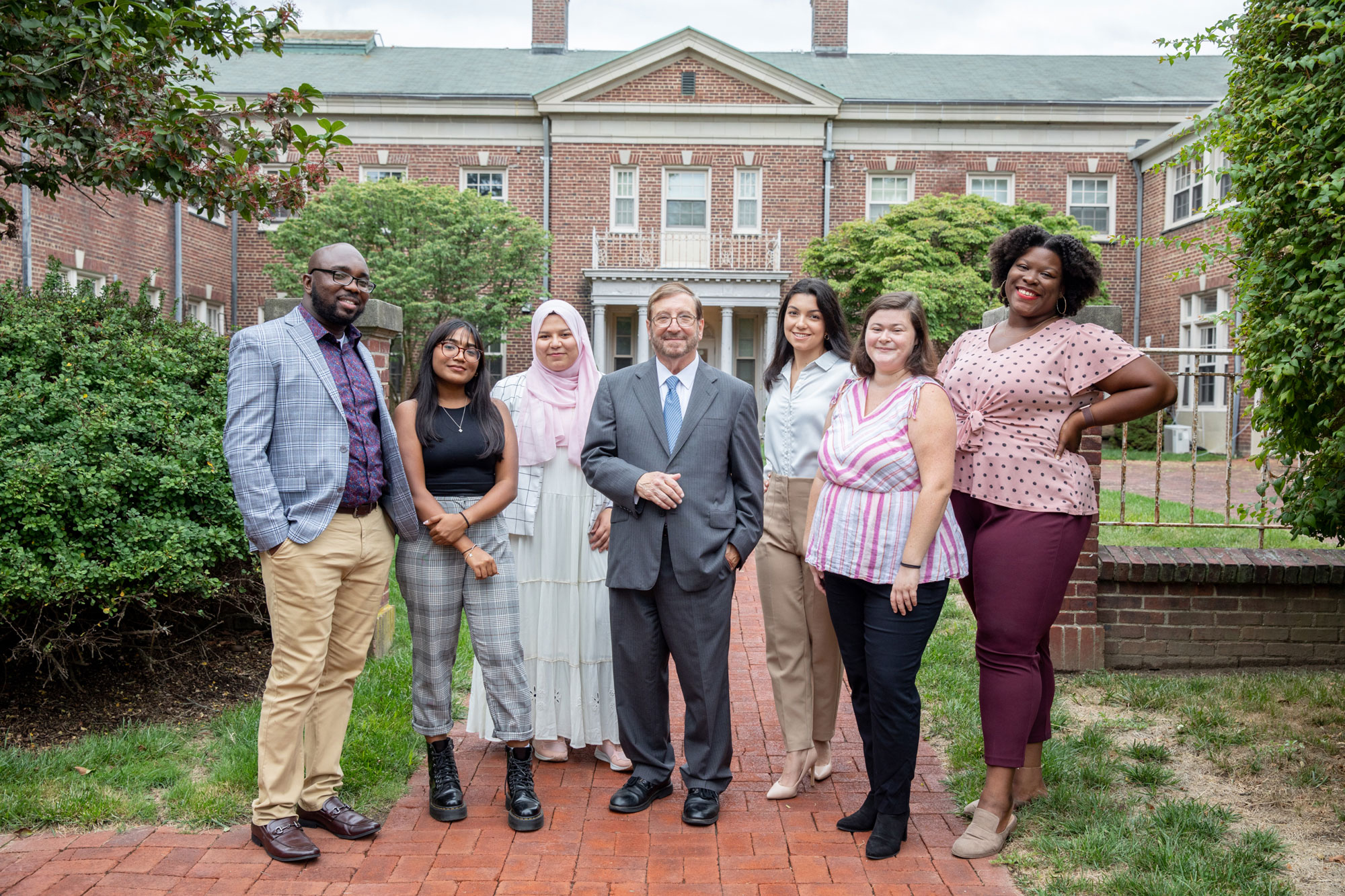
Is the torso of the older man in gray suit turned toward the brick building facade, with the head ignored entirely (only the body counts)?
no

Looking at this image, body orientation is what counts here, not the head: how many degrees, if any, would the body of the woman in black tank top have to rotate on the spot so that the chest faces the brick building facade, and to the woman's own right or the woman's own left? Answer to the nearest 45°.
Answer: approximately 180°

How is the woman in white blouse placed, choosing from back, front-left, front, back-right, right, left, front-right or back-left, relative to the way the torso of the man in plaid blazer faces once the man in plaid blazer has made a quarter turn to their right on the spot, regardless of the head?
back-left

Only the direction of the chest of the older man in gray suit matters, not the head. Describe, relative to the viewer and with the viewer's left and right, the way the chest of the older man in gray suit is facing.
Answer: facing the viewer

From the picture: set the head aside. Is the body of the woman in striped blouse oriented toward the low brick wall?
no

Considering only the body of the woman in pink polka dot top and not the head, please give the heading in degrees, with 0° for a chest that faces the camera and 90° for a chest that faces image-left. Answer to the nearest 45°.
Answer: approximately 45°

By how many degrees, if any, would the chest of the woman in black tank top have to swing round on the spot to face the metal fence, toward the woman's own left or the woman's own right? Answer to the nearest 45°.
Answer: approximately 135° to the woman's own left

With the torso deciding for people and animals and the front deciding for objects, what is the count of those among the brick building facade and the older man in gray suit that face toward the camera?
2

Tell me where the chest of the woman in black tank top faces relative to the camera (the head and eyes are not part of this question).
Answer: toward the camera

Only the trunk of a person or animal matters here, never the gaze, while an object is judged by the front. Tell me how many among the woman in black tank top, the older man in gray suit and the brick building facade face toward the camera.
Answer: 3

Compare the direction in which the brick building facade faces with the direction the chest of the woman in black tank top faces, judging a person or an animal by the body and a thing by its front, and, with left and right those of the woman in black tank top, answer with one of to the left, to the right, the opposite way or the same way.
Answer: the same way

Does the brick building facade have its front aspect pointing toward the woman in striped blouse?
yes

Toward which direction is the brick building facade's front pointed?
toward the camera

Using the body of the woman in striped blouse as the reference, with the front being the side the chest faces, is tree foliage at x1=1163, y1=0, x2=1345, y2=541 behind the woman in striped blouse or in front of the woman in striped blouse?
behind

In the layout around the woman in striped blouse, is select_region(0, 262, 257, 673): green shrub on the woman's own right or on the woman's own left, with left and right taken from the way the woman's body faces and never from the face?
on the woman's own right

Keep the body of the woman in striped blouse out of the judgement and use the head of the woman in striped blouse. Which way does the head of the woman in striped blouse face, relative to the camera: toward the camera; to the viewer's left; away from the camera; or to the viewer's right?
toward the camera

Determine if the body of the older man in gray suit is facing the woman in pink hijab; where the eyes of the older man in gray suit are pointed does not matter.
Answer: no

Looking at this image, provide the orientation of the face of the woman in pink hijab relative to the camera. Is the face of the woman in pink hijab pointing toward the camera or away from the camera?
toward the camera
